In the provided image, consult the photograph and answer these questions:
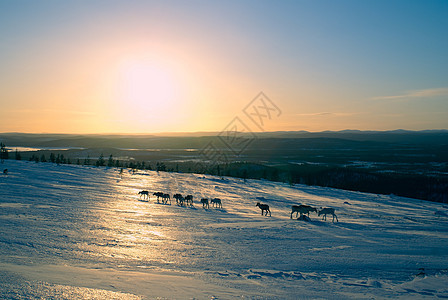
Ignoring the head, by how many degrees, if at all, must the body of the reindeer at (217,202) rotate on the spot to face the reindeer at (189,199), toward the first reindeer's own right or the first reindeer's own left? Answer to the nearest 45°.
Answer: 0° — it already faces it

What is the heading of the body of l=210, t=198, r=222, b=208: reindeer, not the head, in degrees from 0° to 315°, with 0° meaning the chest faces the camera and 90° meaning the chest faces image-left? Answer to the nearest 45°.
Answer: approximately 90°

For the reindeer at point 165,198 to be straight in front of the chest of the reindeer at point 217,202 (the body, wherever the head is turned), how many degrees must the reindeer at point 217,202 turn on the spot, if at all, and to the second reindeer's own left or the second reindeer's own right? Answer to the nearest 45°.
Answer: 0° — it already faces it
